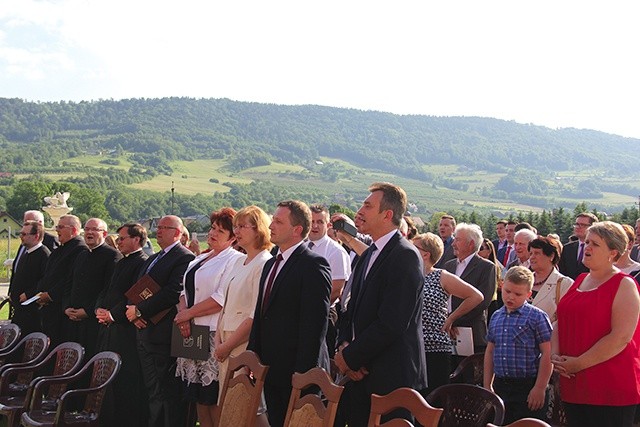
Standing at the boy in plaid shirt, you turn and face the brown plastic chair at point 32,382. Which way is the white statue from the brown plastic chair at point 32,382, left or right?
right

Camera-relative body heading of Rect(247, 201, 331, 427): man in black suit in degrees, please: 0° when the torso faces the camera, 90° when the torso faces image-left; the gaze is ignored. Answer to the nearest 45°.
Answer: approximately 45°

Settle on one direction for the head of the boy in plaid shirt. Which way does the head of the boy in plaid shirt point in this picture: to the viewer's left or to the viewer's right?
to the viewer's left

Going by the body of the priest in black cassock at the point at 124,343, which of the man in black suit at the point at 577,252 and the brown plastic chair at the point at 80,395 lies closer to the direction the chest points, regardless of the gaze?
the brown plastic chair

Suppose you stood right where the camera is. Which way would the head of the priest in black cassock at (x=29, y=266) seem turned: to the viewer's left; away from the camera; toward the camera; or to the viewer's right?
to the viewer's left
